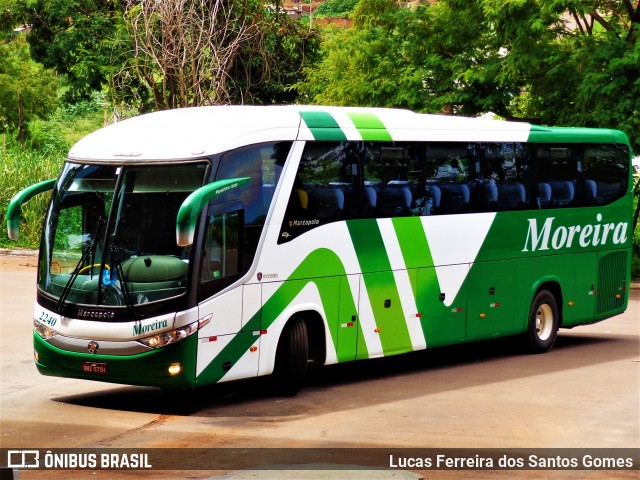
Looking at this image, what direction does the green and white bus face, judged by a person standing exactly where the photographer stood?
facing the viewer and to the left of the viewer
